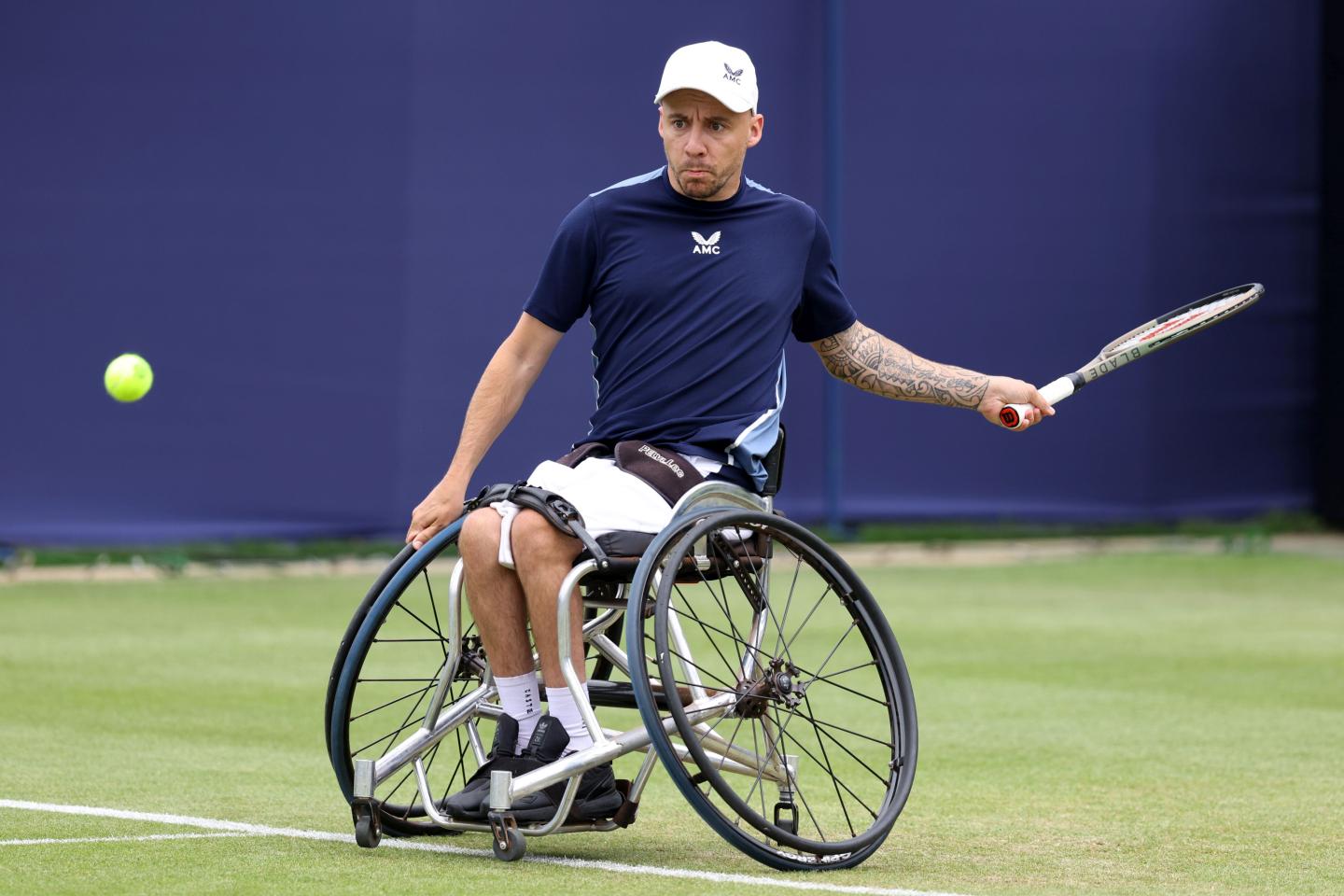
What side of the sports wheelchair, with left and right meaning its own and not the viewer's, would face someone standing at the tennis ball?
right

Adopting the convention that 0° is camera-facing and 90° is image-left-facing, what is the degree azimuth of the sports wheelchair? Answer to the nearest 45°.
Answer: approximately 45°
